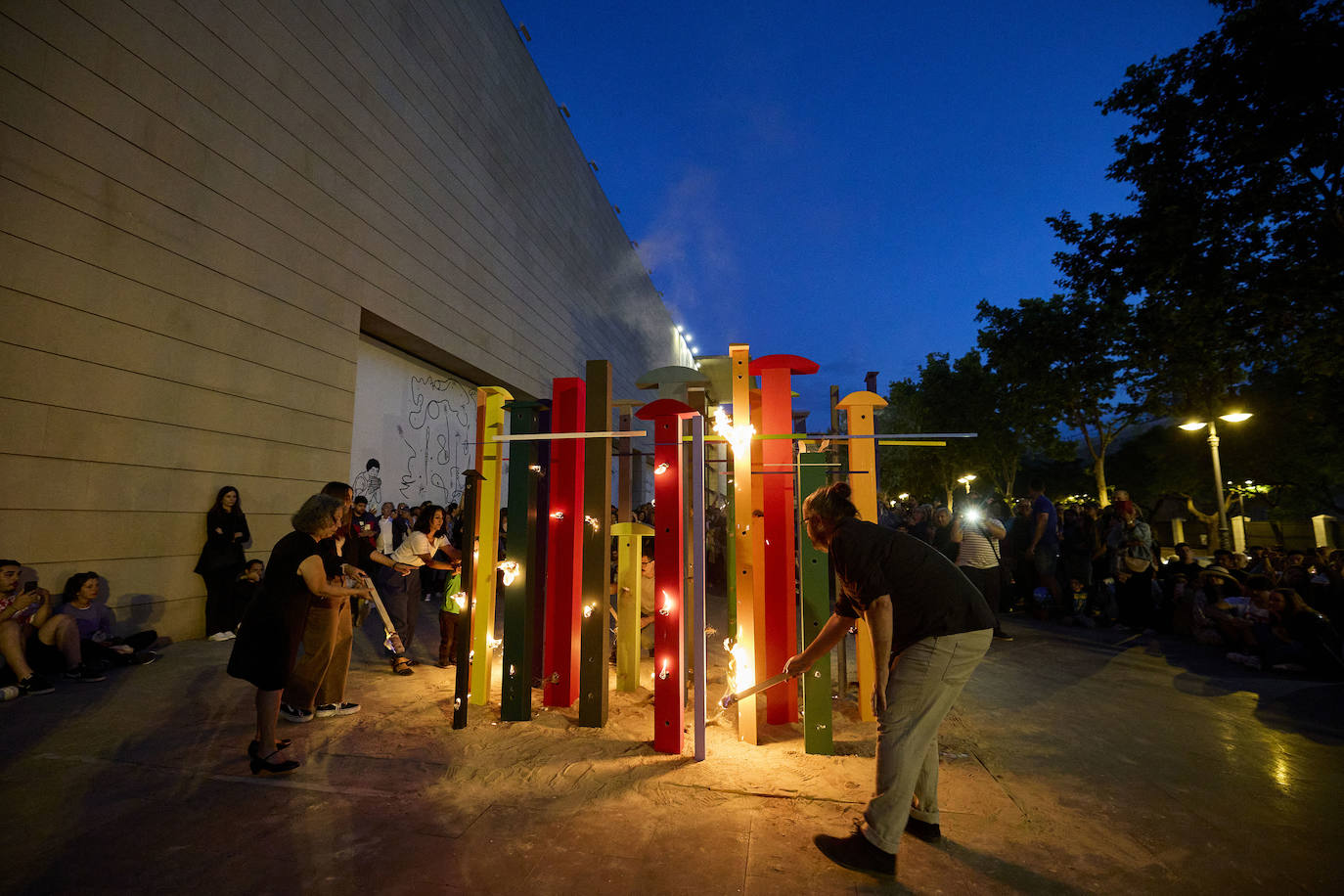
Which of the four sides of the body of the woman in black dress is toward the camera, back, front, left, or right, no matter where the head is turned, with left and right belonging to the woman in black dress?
right

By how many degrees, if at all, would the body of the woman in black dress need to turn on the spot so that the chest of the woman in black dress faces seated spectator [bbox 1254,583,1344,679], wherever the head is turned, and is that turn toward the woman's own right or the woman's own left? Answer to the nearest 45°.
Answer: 0° — they already face them

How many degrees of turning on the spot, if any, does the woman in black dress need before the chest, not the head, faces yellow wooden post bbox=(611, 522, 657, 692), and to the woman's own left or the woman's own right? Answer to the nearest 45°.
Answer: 0° — they already face it

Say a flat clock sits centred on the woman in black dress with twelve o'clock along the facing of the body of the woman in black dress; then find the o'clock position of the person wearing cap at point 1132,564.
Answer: The person wearing cap is roughly at 12 o'clock from the woman in black dress.

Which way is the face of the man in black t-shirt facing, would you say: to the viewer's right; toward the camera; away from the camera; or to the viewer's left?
to the viewer's left

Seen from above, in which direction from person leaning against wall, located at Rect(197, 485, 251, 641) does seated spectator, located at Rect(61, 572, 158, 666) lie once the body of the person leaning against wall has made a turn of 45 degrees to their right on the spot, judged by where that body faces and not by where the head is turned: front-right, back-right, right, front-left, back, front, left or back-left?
front-right

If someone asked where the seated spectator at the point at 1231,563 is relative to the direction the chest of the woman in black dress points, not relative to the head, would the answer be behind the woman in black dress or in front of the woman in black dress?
in front

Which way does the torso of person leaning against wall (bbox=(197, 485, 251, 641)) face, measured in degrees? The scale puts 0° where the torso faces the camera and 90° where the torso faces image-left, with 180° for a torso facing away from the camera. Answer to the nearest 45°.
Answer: approximately 315°

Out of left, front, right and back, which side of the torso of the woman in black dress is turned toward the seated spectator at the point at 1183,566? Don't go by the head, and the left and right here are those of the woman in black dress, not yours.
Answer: front
